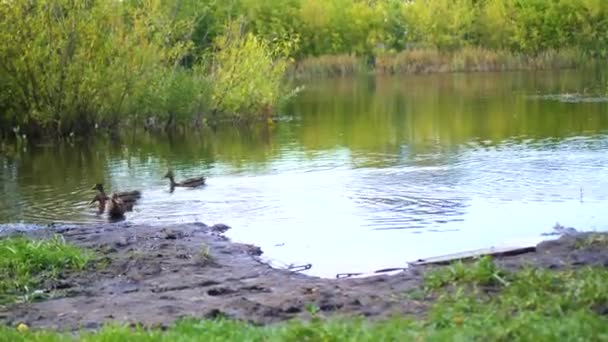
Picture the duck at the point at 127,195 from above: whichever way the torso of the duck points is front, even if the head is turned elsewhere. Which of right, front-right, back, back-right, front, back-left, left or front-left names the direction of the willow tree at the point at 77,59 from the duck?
right

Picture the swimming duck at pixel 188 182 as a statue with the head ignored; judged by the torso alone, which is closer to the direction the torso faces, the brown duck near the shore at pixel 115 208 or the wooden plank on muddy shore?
the brown duck near the shore

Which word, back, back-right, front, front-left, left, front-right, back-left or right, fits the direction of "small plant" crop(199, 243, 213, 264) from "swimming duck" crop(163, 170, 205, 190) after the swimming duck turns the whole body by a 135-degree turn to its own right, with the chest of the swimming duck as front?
back-right

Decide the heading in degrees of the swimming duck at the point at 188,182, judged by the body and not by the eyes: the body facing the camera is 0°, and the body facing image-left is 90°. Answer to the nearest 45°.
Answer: approximately 90°

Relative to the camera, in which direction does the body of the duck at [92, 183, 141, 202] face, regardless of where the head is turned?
to the viewer's left

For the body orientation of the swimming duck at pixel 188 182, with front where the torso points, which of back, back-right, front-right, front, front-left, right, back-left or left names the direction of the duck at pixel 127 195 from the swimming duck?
front-left

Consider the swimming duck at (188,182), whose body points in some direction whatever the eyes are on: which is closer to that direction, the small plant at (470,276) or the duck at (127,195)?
the duck

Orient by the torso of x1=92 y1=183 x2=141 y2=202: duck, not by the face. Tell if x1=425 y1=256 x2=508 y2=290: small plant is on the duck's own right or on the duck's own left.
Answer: on the duck's own left

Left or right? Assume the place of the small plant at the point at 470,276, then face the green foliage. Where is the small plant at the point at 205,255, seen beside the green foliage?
left

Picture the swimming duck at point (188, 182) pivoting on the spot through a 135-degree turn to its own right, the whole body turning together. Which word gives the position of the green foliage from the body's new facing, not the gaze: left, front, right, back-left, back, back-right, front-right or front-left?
front-left

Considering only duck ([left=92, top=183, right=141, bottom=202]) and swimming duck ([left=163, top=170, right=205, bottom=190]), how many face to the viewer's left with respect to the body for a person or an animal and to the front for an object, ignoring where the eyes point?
2

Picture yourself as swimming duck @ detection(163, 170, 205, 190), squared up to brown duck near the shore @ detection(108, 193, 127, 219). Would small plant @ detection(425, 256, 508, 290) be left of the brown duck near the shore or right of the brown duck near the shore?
left
